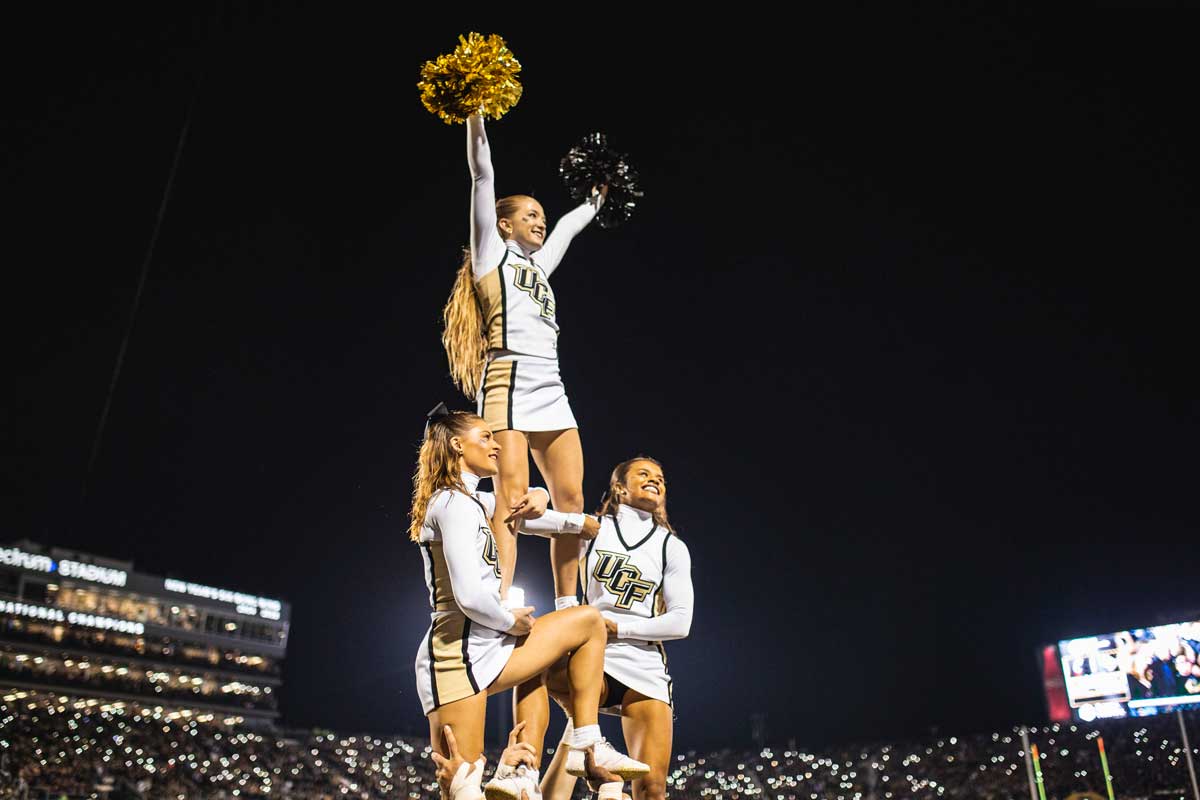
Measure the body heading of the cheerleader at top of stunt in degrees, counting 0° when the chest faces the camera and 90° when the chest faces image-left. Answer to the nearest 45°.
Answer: approximately 315°

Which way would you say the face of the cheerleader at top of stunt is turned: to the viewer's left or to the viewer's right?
to the viewer's right

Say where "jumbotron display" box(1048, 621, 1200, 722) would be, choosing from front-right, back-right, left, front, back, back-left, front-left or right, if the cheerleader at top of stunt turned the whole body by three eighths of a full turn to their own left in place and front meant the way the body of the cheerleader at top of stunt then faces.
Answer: front-right
